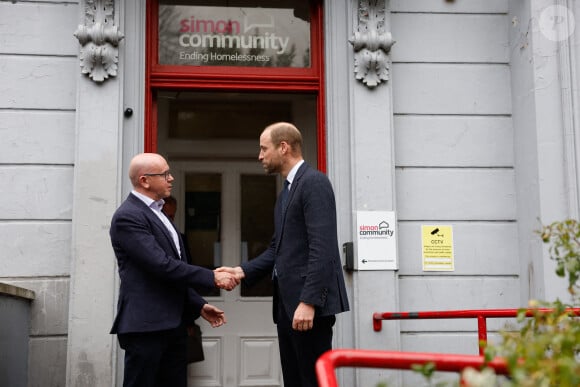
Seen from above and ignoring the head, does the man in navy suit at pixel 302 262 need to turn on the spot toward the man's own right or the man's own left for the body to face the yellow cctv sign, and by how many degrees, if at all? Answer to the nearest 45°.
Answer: approximately 135° to the man's own right

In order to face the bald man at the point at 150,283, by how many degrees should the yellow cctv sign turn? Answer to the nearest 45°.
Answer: approximately 45° to its right

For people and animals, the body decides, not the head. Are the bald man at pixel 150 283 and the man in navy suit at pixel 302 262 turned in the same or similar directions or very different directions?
very different directions

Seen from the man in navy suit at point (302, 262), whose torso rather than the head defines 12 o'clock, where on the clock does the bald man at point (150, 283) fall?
The bald man is roughly at 12 o'clock from the man in navy suit.

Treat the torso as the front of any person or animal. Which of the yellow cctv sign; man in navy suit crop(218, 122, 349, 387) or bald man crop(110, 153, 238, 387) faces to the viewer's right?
the bald man

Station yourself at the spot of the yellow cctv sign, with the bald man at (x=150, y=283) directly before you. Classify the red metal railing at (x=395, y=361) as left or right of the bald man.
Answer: left

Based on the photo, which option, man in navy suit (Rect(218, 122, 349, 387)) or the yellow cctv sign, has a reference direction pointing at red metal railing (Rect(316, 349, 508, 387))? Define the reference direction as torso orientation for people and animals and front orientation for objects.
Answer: the yellow cctv sign

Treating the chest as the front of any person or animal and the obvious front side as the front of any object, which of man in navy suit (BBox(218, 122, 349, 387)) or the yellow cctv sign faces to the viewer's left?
the man in navy suit

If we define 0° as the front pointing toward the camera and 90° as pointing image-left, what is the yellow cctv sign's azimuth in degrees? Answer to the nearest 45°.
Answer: approximately 0°

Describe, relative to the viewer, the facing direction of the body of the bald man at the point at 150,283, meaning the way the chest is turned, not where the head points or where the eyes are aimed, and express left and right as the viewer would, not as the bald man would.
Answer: facing to the right of the viewer

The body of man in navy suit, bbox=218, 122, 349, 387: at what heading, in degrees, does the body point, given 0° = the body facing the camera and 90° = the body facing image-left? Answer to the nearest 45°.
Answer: approximately 90°

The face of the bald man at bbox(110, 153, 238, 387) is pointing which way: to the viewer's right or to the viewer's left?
to the viewer's right
